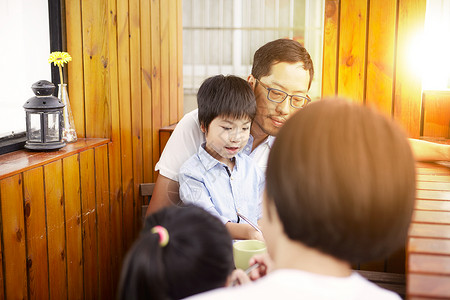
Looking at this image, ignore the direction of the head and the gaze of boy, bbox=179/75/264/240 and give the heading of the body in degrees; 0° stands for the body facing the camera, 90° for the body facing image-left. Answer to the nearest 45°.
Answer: approximately 315°

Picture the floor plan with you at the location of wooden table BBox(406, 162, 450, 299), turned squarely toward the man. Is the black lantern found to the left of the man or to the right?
left

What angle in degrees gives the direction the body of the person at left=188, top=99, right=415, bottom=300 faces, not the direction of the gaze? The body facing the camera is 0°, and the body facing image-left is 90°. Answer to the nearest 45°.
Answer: approximately 135°

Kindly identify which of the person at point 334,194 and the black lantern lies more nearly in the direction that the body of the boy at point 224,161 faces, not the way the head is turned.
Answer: the person

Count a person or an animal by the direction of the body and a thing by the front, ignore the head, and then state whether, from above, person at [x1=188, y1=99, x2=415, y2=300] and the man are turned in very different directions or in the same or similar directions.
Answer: very different directions

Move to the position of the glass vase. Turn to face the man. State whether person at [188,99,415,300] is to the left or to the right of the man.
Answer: right

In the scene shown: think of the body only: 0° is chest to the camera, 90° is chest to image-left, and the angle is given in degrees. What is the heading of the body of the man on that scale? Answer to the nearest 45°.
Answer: approximately 315°
